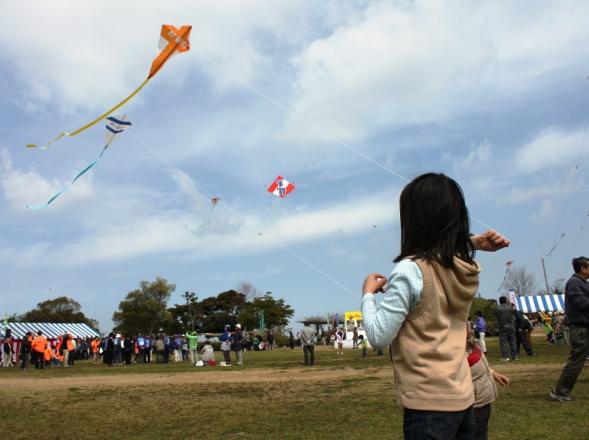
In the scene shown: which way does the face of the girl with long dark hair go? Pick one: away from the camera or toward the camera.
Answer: away from the camera

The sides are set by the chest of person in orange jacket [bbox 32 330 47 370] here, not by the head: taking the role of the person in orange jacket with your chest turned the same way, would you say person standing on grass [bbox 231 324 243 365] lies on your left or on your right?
on your right

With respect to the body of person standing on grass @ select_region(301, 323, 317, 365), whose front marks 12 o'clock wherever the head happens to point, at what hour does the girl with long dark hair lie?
The girl with long dark hair is roughly at 6 o'clock from the person standing on grass.

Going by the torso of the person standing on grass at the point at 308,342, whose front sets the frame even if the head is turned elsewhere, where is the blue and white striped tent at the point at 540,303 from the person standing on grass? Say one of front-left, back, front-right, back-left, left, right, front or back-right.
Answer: front-right
